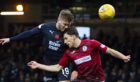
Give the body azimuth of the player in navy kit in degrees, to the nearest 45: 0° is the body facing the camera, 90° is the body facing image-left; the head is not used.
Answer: approximately 315°

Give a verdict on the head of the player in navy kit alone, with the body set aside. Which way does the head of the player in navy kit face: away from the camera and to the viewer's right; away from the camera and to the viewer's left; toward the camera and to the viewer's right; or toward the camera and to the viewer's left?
toward the camera and to the viewer's right

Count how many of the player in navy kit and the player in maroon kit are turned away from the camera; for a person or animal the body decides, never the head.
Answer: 0

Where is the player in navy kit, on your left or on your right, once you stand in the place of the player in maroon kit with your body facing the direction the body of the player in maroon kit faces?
on your right

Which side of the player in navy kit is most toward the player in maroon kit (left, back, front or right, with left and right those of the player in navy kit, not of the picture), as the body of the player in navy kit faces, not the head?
front
